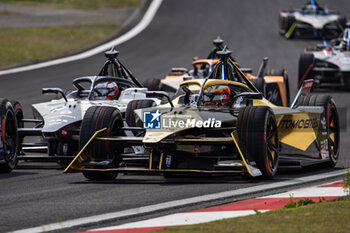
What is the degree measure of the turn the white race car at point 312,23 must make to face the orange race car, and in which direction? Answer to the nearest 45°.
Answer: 0° — it already faces it

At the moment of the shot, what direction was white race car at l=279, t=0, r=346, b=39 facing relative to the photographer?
facing the viewer

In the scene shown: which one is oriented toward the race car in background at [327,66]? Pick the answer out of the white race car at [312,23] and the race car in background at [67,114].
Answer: the white race car

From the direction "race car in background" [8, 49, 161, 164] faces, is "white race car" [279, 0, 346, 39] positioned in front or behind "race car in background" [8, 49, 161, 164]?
behind

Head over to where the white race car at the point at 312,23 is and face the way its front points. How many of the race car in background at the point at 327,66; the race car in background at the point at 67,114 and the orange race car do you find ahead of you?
3

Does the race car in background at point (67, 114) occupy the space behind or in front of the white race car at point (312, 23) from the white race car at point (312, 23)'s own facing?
in front

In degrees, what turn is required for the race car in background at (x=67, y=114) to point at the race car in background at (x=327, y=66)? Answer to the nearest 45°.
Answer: approximately 180°

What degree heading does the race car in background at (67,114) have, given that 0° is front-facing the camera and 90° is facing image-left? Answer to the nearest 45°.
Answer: approximately 45°

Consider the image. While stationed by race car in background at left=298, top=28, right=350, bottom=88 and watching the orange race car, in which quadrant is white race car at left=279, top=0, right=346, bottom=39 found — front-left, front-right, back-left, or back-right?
back-right

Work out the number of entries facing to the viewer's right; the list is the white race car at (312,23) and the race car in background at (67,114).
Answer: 0

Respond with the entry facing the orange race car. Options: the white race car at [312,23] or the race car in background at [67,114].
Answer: the white race car

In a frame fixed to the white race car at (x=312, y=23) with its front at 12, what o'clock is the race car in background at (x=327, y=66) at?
The race car in background is roughly at 12 o'clock from the white race car.
